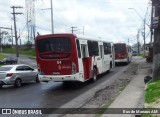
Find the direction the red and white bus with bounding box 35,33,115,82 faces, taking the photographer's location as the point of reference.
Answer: facing away from the viewer and to the right of the viewer

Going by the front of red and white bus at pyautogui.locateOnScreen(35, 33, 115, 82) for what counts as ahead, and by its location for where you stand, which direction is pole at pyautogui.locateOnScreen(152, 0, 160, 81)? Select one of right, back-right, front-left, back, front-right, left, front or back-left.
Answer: front-right

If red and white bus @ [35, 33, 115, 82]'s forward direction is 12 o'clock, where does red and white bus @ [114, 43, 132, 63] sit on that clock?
red and white bus @ [114, 43, 132, 63] is roughly at 11 o'clock from red and white bus @ [35, 33, 115, 82].
